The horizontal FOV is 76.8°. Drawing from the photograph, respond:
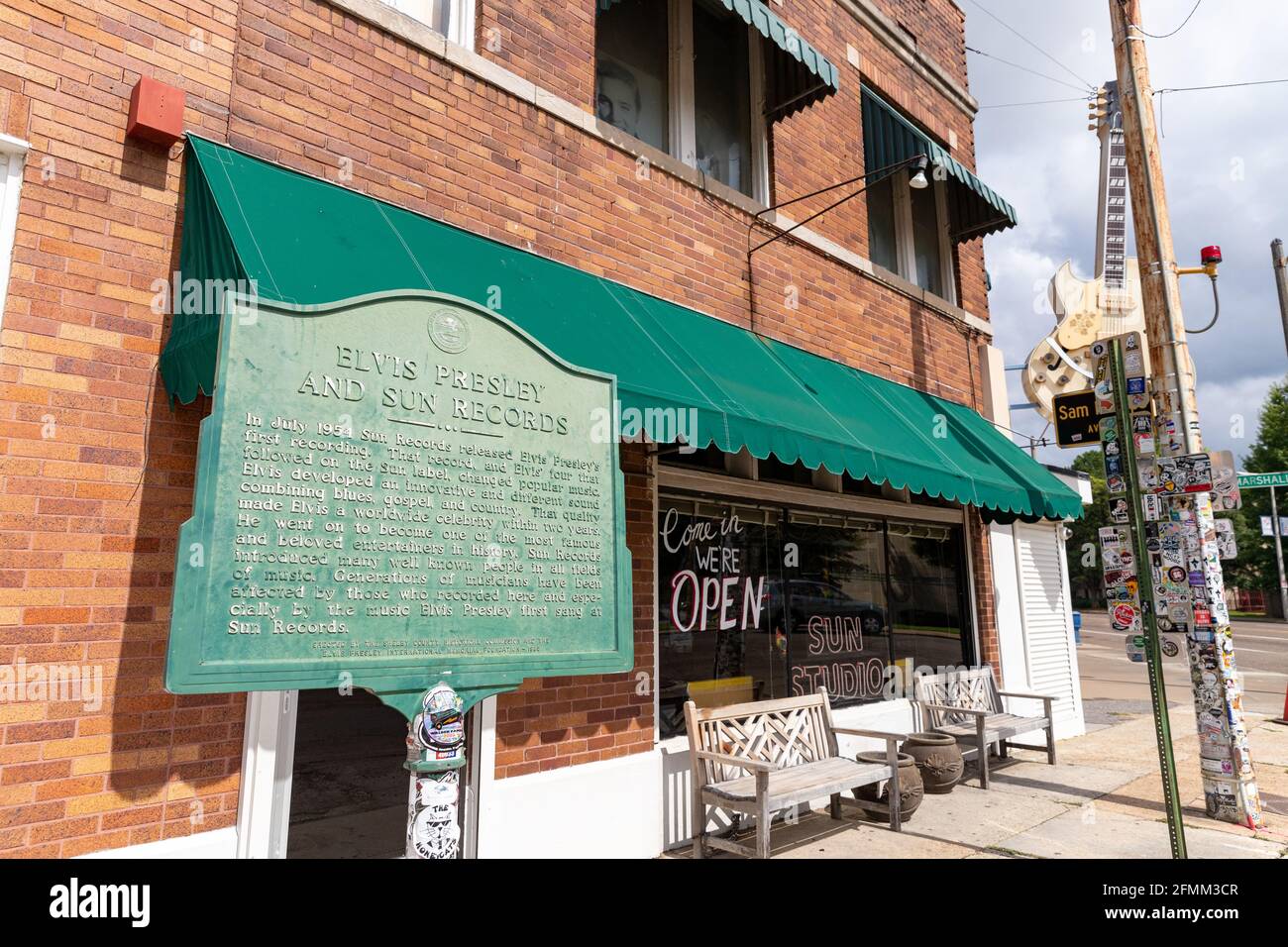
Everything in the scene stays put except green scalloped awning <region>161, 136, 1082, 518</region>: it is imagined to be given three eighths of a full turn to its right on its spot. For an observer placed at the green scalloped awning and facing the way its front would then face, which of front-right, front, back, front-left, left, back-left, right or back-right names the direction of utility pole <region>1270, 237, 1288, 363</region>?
back-right

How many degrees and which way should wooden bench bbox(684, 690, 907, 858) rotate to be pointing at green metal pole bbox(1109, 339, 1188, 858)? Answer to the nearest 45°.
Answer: approximately 45° to its left

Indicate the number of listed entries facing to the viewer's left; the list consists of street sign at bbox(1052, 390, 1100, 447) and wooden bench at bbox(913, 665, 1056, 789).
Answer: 0

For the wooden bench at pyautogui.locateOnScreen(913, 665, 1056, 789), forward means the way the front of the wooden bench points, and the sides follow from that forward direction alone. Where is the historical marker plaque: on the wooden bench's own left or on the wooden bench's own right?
on the wooden bench's own right

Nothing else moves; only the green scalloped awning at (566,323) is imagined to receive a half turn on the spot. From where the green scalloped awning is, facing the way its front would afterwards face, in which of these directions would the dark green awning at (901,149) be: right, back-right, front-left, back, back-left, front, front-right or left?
right

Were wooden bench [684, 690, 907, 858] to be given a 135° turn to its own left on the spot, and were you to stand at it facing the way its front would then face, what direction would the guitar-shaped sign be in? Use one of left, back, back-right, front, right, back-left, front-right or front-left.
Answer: front-right

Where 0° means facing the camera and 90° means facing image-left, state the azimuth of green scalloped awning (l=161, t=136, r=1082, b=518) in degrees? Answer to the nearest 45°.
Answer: approximately 315°

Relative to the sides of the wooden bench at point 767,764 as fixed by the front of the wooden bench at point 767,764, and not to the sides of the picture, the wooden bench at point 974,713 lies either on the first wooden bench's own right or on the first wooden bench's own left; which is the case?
on the first wooden bench's own left

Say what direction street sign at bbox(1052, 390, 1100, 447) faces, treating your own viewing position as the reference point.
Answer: facing the viewer

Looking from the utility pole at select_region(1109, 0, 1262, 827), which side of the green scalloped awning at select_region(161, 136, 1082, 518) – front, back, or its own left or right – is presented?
left

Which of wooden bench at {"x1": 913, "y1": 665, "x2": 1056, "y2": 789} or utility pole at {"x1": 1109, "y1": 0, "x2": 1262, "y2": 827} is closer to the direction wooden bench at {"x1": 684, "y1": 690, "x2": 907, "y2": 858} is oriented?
the utility pole

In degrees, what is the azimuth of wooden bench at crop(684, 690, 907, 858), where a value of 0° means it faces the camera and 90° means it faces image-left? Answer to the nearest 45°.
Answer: approximately 315°
